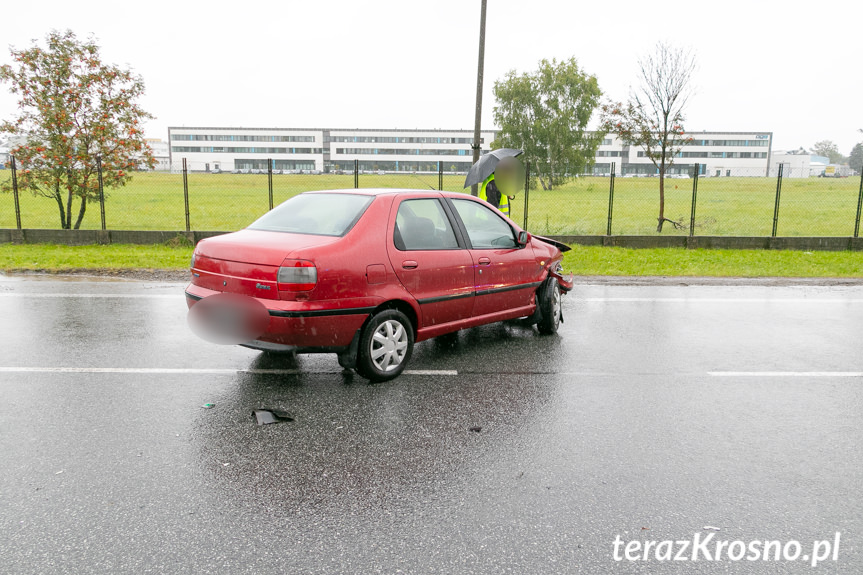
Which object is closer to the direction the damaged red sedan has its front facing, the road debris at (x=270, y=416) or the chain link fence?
the chain link fence

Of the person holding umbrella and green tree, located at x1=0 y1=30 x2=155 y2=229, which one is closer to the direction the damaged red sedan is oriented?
the person holding umbrella

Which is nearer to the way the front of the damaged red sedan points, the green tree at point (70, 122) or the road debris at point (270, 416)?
the green tree

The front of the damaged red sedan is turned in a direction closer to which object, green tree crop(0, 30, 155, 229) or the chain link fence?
the chain link fence

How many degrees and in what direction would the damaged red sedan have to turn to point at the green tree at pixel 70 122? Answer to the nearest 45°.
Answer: approximately 90° to its left

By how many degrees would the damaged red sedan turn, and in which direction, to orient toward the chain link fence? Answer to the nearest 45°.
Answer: approximately 45° to its left

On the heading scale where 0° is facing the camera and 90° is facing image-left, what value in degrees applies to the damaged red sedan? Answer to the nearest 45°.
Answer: approximately 225°

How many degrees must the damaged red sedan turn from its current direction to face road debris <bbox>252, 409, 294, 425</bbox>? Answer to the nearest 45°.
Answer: approximately 180°
